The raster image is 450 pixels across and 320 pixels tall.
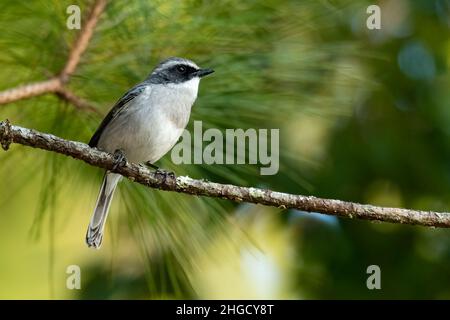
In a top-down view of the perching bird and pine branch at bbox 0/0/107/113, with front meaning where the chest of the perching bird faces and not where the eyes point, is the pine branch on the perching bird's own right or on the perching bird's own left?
on the perching bird's own right

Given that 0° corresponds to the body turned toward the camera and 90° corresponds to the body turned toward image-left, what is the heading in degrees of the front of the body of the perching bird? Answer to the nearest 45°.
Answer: approximately 315°
